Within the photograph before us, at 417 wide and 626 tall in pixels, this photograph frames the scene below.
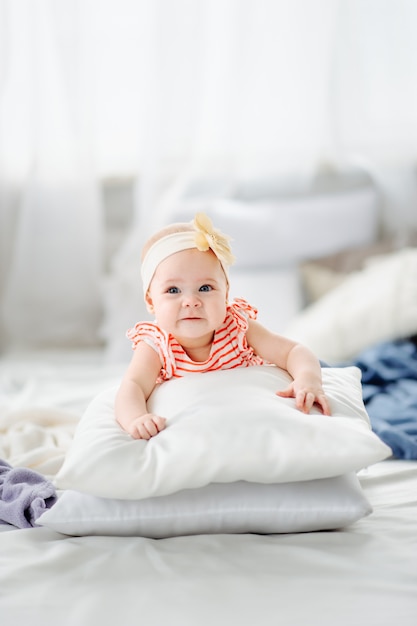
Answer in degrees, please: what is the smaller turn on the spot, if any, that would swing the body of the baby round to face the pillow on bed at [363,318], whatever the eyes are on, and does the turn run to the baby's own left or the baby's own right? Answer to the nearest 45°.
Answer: approximately 135° to the baby's own left

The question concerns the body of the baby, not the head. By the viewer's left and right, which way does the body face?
facing the viewer

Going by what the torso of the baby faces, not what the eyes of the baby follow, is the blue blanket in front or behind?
behind
